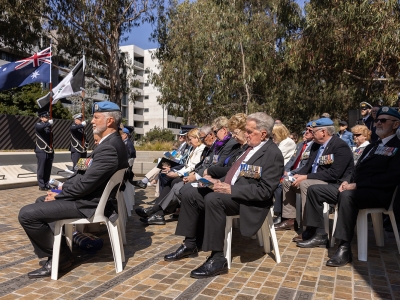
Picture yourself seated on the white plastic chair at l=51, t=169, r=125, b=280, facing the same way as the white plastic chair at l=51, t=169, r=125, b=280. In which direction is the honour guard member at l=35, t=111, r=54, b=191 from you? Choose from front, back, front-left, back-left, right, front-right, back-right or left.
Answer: right

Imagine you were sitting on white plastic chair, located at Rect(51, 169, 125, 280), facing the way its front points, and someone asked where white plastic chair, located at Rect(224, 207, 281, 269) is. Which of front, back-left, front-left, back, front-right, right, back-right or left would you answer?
back

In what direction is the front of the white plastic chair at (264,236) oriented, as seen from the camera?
facing to the left of the viewer

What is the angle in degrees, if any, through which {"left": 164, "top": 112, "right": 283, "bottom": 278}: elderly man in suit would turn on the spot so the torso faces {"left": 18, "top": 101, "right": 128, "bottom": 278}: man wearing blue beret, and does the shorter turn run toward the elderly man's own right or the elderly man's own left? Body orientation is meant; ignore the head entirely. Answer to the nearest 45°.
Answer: approximately 45° to the elderly man's own right

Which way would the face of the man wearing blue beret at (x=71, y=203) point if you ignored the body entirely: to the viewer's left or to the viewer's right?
to the viewer's left

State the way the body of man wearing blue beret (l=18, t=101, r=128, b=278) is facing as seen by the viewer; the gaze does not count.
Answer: to the viewer's left

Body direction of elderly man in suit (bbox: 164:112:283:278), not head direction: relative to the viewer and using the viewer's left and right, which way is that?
facing the viewer and to the left of the viewer

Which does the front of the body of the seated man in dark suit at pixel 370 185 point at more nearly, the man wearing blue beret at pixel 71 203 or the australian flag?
the man wearing blue beret

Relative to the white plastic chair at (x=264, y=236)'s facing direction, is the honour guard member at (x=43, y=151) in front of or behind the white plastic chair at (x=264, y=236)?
in front

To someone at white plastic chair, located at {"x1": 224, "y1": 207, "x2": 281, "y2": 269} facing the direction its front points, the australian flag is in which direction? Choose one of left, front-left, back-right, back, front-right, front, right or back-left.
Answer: front-right

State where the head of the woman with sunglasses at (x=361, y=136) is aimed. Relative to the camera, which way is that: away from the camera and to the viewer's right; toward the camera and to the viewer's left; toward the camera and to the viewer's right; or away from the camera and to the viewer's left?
toward the camera and to the viewer's left

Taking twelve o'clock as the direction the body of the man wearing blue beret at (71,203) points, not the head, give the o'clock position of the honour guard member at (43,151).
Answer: The honour guard member is roughly at 3 o'clock from the man wearing blue beret.

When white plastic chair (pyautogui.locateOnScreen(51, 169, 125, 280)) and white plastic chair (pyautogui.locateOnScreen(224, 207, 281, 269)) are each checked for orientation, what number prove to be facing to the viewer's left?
2

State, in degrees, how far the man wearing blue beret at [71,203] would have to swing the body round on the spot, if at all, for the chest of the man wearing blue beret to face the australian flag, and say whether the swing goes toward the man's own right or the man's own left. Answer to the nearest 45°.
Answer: approximately 90° to the man's own right
